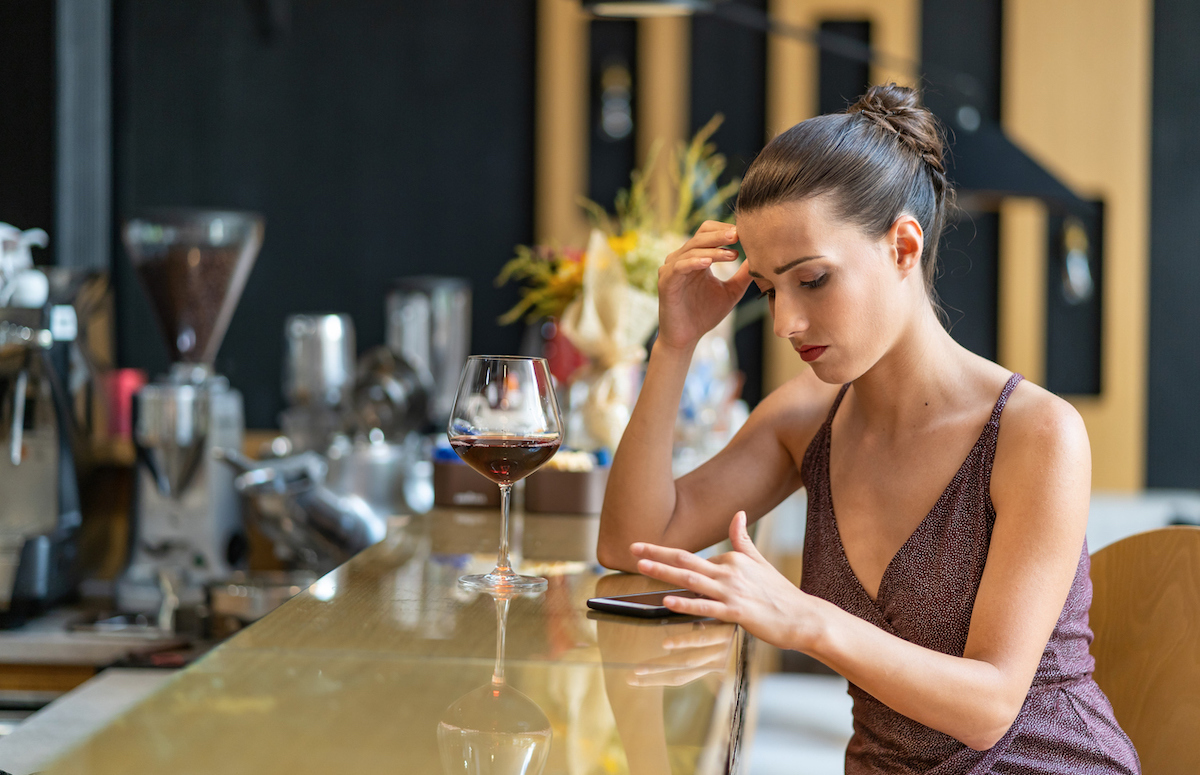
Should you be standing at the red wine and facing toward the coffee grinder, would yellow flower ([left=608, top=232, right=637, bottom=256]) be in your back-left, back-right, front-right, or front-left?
front-right

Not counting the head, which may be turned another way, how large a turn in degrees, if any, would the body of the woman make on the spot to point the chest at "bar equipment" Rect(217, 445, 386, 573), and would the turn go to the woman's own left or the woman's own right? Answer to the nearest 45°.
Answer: approximately 90° to the woman's own right

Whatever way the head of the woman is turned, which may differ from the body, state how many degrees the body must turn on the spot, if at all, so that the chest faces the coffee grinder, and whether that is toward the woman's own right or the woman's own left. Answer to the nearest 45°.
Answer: approximately 90° to the woman's own right

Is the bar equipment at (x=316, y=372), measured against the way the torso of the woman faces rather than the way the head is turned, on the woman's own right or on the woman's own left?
on the woman's own right

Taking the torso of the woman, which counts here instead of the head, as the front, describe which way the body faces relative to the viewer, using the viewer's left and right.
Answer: facing the viewer and to the left of the viewer
